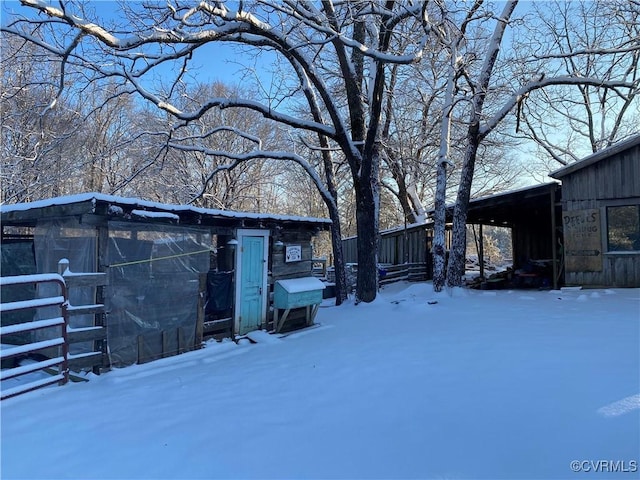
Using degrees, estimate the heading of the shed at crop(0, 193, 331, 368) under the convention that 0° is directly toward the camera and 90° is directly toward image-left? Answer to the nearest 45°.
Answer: approximately 315°

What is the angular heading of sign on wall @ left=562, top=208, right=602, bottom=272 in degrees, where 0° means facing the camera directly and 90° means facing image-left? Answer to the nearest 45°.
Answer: approximately 0°

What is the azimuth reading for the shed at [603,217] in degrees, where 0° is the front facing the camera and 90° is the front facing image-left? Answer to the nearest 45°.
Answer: approximately 0°

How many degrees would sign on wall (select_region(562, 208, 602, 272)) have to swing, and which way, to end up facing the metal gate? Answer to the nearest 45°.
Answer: approximately 45° to its right

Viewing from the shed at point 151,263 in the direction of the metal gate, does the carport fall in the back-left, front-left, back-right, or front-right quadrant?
back-left

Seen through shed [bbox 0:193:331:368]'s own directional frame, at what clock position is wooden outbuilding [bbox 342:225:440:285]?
The wooden outbuilding is roughly at 9 o'clock from the shed.

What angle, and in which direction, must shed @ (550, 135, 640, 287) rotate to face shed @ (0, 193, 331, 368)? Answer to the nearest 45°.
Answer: approximately 45° to its right

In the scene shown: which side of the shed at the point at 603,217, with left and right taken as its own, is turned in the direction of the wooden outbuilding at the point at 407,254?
right

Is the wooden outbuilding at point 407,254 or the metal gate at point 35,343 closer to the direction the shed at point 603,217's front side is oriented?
the metal gate
